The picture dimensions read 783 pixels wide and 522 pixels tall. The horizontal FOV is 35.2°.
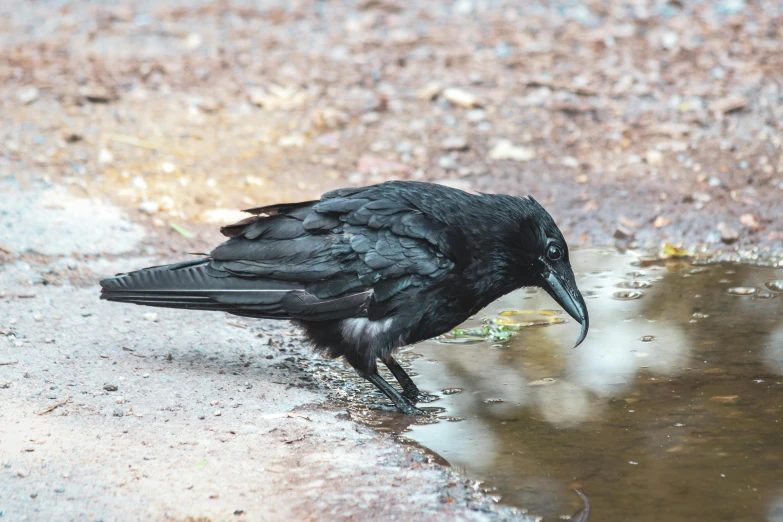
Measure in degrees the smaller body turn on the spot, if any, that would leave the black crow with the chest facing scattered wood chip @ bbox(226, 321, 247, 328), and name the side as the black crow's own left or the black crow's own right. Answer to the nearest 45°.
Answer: approximately 135° to the black crow's own left

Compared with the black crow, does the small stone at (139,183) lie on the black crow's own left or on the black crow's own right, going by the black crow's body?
on the black crow's own left

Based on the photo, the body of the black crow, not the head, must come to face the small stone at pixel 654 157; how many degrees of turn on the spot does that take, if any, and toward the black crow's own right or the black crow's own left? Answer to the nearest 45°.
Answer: approximately 45° to the black crow's own left

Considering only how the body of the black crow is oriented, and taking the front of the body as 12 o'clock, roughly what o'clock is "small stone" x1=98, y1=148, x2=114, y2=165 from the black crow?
The small stone is roughly at 8 o'clock from the black crow.

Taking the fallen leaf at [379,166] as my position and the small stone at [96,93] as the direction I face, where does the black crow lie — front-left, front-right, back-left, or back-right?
back-left

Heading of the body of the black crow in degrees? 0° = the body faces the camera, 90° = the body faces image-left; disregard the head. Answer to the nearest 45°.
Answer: approximately 270°

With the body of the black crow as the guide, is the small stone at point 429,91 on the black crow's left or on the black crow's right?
on the black crow's left

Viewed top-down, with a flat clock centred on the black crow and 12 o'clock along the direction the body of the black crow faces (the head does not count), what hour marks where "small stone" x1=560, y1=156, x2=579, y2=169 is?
The small stone is roughly at 10 o'clock from the black crow.
